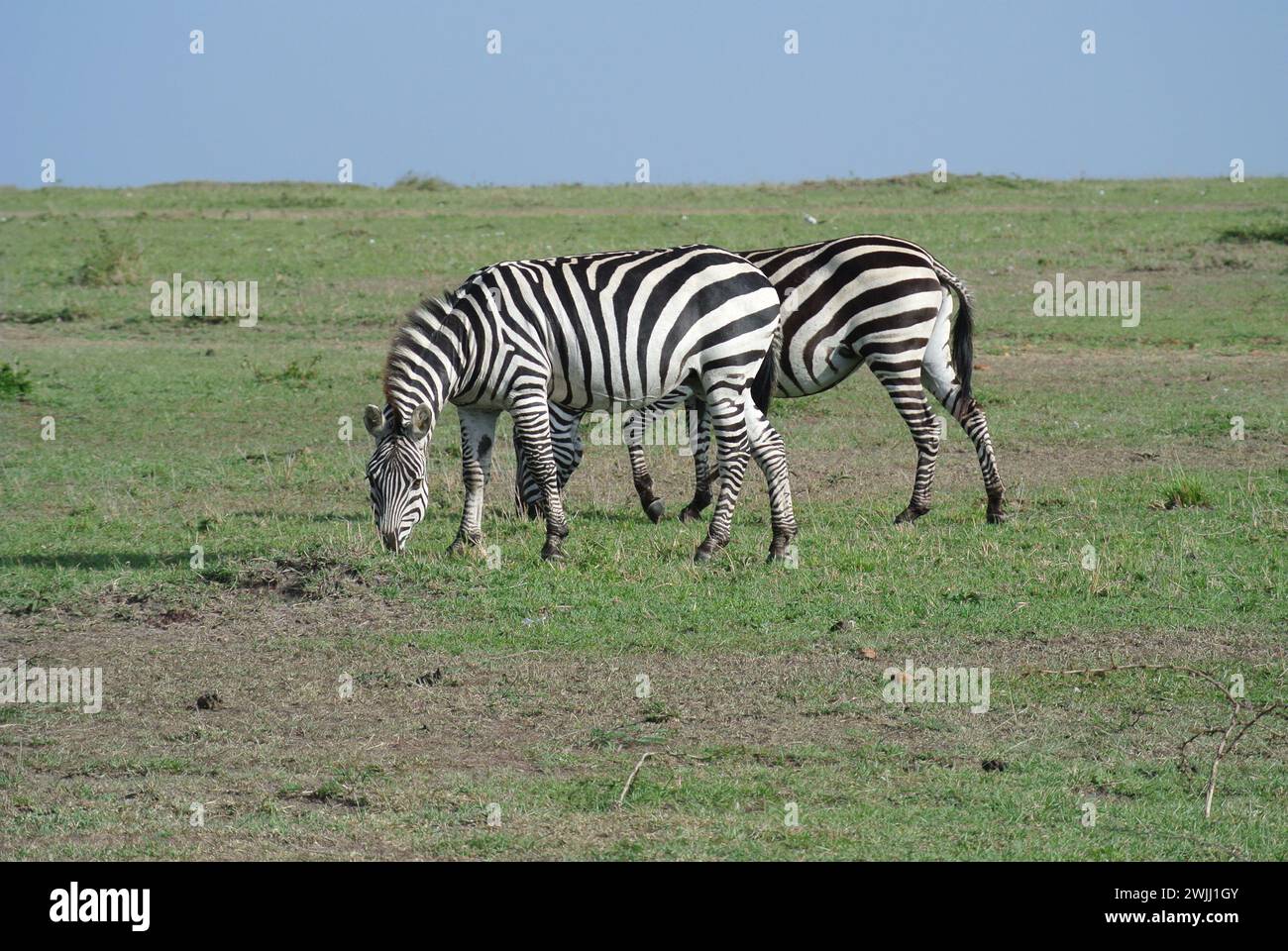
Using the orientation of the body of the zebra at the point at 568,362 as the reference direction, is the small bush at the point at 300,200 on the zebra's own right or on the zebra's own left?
on the zebra's own right

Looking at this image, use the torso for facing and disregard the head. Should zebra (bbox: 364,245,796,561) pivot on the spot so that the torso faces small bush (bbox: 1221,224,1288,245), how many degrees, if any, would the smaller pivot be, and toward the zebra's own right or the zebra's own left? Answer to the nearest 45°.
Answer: approximately 135° to the zebra's own right

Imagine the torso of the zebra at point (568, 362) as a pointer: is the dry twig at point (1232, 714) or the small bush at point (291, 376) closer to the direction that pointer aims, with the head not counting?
the small bush

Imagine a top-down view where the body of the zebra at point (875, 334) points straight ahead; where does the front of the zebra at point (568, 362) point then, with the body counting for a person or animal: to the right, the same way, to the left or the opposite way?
the same way

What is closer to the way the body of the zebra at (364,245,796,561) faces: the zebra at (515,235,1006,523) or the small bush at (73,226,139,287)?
the small bush

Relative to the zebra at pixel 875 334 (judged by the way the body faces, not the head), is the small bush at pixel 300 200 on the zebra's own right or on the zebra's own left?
on the zebra's own right

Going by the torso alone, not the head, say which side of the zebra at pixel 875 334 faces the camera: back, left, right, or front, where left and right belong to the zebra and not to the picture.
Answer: left

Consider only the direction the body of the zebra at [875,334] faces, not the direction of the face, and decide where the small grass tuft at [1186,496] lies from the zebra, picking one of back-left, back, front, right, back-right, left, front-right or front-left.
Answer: back

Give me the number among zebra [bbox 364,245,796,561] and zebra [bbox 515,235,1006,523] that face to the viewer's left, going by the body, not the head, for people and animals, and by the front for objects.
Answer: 2

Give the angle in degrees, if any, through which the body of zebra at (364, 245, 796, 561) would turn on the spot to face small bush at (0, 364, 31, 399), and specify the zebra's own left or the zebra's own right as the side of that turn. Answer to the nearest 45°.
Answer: approximately 45° to the zebra's own right

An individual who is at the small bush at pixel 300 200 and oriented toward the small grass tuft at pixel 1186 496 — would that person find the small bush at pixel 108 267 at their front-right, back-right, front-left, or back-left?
front-right

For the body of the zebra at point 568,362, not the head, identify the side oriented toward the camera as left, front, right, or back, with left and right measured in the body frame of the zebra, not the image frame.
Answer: left

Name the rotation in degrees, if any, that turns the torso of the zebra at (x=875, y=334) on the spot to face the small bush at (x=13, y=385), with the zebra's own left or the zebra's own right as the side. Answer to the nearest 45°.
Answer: approximately 45° to the zebra's own right

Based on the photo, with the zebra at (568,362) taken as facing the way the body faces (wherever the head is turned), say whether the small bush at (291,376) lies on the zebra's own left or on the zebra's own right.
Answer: on the zebra's own right
